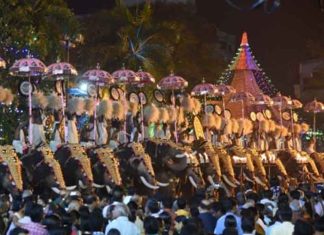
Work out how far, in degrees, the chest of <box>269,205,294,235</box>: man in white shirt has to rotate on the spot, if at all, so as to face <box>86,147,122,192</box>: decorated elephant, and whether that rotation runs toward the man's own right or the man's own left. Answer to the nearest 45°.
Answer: approximately 45° to the man's own left

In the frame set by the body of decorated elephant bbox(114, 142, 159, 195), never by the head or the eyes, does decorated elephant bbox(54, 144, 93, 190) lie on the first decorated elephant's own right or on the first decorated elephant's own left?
on the first decorated elephant's own right

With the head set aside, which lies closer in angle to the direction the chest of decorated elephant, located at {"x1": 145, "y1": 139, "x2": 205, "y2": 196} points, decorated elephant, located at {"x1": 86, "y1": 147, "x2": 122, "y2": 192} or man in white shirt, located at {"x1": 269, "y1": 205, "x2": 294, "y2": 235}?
the man in white shirt

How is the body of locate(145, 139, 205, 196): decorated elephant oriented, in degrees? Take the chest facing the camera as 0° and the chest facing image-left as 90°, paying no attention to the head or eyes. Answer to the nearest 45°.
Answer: approximately 315°

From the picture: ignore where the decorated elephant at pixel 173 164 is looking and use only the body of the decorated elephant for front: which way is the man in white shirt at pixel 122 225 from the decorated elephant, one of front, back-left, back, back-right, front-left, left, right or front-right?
front-right

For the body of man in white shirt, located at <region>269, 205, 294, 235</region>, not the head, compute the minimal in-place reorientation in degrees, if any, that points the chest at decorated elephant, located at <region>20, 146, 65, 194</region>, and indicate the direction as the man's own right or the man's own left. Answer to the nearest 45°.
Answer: approximately 45° to the man's own left

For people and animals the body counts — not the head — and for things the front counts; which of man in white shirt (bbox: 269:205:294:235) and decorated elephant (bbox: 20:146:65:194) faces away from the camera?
the man in white shirt

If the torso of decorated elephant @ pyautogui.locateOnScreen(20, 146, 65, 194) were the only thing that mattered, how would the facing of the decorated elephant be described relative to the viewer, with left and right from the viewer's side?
facing the viewer and to the right of the viewer

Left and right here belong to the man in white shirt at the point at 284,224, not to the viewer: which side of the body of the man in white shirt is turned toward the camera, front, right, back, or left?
back

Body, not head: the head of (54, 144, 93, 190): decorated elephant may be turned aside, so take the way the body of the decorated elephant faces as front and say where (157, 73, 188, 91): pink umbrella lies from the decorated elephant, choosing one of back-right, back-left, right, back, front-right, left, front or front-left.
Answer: left
